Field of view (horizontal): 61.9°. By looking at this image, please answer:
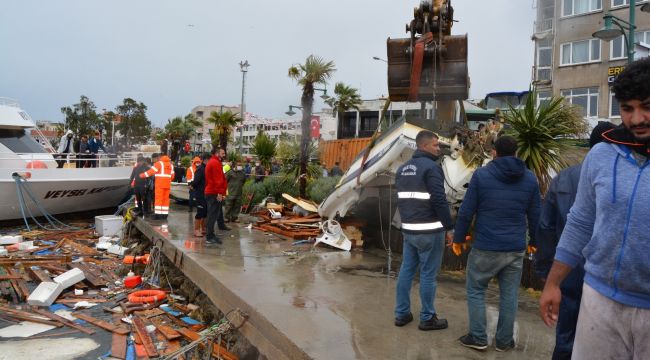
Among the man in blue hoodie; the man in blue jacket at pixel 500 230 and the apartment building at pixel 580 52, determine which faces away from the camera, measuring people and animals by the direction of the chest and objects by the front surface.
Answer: the man in blue jacket

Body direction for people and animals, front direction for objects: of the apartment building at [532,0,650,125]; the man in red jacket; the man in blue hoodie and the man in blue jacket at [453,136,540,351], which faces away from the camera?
the man in blue jacket

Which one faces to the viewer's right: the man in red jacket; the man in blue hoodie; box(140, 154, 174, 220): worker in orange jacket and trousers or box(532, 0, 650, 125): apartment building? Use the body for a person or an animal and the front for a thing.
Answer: the man in red jacket

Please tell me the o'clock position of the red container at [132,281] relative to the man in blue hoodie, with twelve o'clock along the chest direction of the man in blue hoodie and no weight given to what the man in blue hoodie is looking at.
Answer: The red container is roughly at 4 o'clock from the man in blue hoodie.

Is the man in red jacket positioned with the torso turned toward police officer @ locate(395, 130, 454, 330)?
no

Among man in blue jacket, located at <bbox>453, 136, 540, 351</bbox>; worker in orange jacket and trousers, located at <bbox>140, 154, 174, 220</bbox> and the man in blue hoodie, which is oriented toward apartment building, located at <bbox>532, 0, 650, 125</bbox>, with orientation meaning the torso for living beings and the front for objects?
the man in blue jacket

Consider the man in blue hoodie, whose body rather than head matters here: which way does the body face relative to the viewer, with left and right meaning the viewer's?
facing the viewer

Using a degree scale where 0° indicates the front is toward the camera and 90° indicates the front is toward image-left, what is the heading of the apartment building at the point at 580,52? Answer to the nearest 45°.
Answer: approximately 45°

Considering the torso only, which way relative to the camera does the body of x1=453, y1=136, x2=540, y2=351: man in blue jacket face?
away from the camera

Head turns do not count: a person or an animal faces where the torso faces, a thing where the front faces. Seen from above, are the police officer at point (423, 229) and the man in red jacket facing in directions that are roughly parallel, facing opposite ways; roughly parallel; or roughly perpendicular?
roughly parallel

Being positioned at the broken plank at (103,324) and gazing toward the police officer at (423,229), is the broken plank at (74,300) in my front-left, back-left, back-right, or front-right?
back-left

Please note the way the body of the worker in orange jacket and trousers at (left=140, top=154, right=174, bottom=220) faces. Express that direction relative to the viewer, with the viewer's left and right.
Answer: facing away from the viewer and to the left of the viewer

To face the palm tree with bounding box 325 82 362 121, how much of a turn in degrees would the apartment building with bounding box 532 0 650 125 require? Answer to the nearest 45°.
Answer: approximately 45° to its right

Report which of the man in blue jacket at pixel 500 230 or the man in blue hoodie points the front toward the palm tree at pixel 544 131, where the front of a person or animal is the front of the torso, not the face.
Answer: the man in blue jacket
